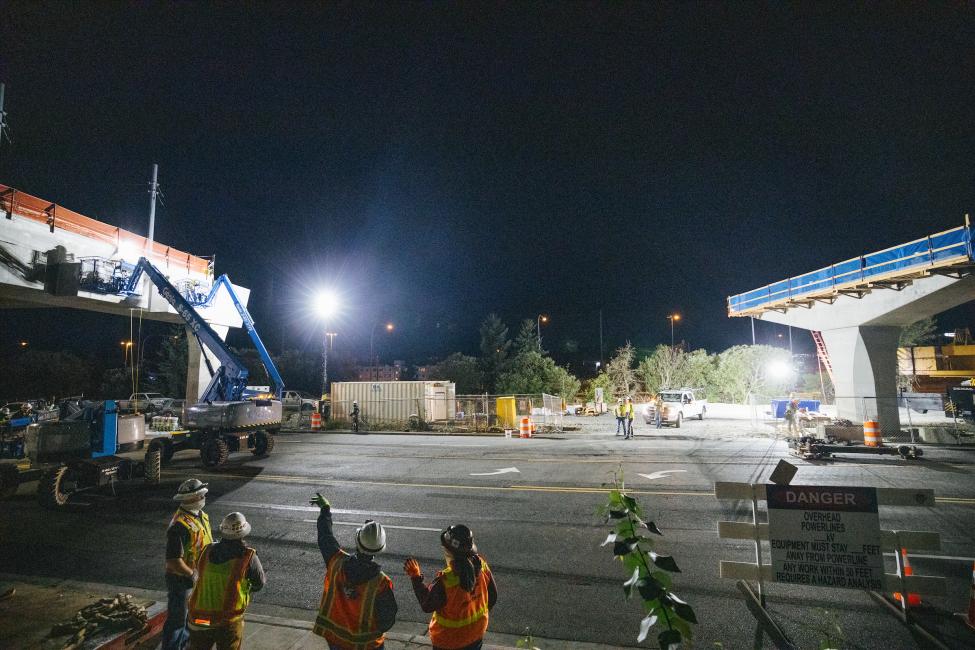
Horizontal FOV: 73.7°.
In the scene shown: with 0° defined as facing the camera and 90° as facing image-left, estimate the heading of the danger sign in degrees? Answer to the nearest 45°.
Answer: approximately 0°

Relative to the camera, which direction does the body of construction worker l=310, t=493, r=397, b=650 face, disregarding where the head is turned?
away from the camera

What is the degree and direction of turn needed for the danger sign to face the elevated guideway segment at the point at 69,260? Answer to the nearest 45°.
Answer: approximately 90° to its right

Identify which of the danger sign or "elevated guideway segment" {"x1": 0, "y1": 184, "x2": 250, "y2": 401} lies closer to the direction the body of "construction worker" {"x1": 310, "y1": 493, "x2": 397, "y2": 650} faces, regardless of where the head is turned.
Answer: the elevated guideway segment

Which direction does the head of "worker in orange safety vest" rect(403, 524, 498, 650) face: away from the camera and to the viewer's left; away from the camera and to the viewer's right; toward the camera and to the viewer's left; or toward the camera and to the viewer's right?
away from the camera and to the viewer's left

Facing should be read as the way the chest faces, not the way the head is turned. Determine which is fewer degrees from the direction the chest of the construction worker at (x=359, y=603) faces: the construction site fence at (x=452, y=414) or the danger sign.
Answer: the construction site fence

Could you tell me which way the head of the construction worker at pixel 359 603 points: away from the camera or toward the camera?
away from the camera

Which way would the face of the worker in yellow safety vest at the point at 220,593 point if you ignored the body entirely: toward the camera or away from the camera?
away from the camera

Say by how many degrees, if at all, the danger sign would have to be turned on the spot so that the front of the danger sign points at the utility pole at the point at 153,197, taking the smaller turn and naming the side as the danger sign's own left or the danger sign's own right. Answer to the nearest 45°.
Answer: approximately 90° to the danger sign's own right

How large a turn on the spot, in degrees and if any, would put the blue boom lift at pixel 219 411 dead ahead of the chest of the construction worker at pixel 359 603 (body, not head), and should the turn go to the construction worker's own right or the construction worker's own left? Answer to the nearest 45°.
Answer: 0° — they already face it
